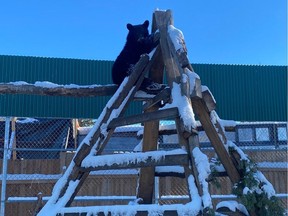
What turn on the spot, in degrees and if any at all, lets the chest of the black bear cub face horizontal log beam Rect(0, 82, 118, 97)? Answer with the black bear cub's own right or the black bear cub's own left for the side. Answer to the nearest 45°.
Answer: approximately 135° to the black bear cub's own right

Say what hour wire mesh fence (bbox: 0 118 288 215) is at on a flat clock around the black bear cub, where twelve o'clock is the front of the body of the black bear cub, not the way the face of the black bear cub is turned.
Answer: The wire mesh fence is roughly at 9 o'clock from the black bear cub.

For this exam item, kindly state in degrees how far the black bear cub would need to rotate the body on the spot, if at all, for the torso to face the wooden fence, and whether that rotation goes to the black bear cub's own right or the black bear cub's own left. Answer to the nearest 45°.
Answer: approximately 180°

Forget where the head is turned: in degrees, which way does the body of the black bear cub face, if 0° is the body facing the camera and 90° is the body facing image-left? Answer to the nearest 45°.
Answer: approximately 315°
